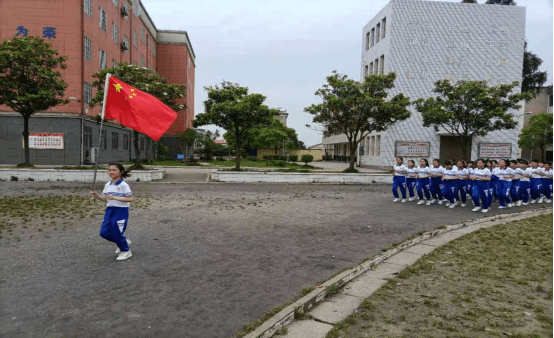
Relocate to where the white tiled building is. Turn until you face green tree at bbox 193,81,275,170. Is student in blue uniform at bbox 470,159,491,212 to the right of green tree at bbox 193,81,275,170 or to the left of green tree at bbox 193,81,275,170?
left

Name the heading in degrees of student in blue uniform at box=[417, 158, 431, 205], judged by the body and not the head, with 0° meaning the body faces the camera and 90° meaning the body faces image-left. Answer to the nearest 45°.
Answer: approximately 45°

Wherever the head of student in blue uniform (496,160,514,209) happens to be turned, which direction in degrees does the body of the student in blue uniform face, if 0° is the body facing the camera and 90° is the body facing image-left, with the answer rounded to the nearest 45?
approximately 45°

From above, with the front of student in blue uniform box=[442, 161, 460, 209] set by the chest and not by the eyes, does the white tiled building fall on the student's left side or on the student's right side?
on the student's right side

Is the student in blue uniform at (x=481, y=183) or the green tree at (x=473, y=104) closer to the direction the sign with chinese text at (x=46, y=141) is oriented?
the student in blue uniform

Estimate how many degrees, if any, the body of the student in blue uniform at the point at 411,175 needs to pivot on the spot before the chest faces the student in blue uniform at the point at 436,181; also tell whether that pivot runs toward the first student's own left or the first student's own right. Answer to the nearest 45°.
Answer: approximately 135° to the first student's own left

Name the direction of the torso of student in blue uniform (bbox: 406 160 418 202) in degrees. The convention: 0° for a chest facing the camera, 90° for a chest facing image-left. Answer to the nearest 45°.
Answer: approximately 45°

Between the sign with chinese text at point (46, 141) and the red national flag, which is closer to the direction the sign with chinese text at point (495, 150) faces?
the red national flag

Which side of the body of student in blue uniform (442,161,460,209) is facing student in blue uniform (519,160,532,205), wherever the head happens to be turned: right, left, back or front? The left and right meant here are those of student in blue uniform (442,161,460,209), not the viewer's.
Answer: back

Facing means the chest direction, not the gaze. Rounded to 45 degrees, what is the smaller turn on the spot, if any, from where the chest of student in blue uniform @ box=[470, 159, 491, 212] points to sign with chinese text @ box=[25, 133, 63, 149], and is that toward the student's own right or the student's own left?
approximately 45° to the student's own right
